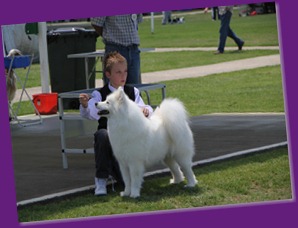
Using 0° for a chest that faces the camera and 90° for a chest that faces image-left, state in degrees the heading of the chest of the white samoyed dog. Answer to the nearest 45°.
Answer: approximately 45°

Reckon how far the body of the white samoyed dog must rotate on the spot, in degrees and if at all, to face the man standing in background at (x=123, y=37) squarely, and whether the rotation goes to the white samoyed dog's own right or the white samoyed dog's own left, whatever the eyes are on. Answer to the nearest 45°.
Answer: approximately 135° to the white samoyed dog's own right
